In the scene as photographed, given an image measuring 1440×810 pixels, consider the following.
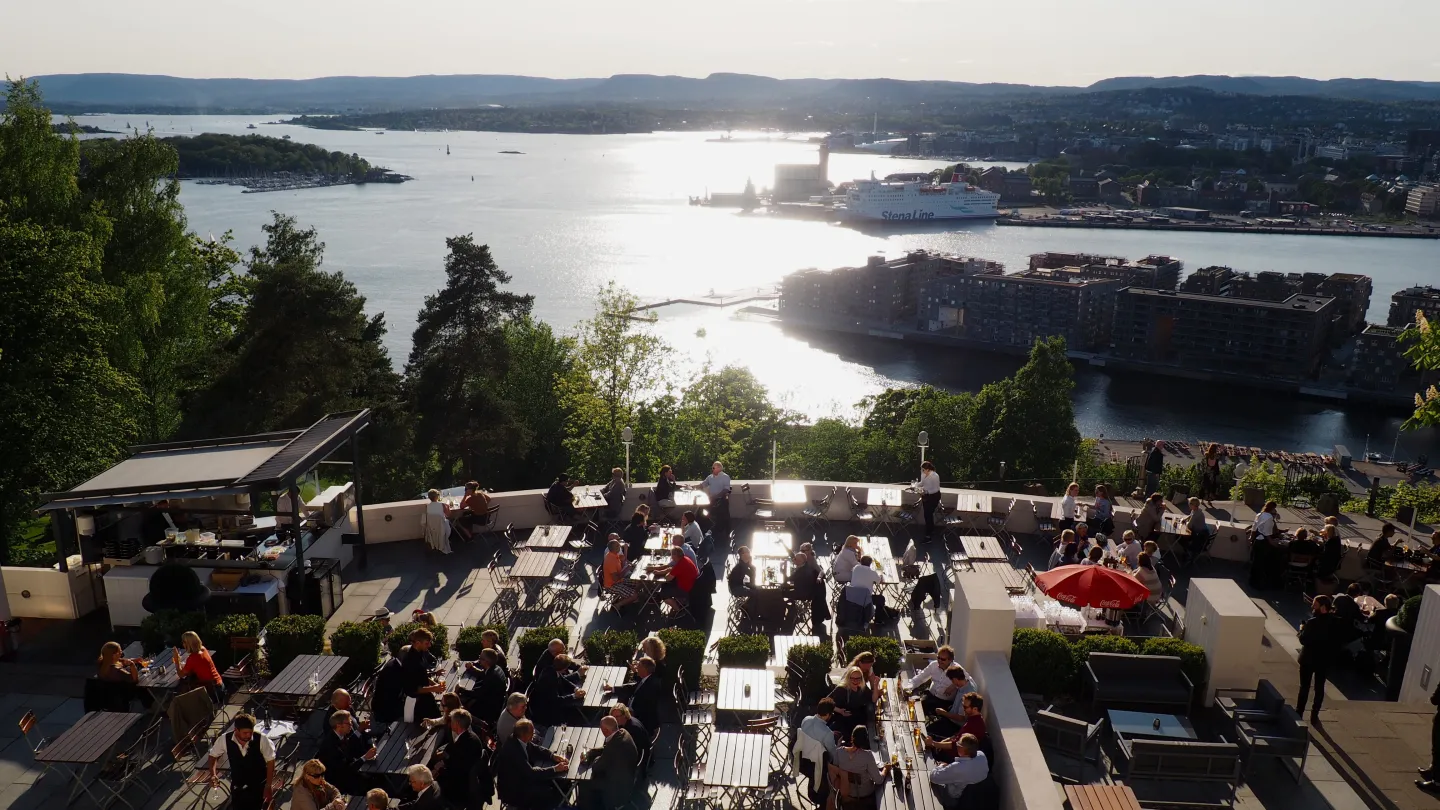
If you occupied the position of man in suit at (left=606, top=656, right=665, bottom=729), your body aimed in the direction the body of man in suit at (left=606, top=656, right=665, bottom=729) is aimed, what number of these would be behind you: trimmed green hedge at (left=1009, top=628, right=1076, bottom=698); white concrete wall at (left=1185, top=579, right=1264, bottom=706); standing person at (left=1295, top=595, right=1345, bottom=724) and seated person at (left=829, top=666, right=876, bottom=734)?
4

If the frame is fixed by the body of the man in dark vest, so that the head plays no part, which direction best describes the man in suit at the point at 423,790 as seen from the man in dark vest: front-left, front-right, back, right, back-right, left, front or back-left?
front-left

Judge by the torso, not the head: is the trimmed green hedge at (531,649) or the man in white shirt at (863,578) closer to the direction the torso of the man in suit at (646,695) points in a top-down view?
the trimmed green hedge

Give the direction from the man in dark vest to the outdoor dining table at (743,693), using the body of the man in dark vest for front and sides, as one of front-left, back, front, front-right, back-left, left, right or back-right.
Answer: left

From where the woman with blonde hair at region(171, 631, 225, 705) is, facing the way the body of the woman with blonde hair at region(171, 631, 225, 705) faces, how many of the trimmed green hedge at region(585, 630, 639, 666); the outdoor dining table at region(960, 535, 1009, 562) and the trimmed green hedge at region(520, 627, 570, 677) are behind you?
3

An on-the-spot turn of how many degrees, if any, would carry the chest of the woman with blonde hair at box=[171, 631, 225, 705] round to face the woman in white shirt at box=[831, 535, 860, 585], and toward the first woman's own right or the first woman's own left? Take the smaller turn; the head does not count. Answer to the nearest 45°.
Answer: approximately 180°

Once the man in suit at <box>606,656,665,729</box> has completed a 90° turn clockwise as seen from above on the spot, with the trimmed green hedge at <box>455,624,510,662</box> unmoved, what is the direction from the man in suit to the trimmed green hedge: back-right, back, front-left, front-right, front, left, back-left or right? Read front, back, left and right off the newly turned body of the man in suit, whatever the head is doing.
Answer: front-left

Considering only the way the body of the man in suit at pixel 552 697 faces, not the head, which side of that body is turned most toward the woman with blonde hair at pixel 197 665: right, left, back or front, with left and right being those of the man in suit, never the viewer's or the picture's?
back

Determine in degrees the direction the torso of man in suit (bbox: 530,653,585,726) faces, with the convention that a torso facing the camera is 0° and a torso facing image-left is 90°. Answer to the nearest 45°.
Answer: approximately 270°

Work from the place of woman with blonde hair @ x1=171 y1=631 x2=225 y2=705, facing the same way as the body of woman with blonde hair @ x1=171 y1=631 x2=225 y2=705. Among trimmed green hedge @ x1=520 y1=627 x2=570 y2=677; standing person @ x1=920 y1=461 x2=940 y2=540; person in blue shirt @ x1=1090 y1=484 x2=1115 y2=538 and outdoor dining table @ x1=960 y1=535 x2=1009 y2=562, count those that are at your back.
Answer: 4

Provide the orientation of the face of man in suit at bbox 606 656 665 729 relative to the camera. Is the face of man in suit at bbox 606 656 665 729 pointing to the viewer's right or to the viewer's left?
to the viewer's left

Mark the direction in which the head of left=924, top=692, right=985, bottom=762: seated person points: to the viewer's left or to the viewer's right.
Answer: to the viewer's left

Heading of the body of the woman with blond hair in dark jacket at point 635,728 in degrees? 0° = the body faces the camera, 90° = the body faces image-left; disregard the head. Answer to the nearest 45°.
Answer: approximately 90°
